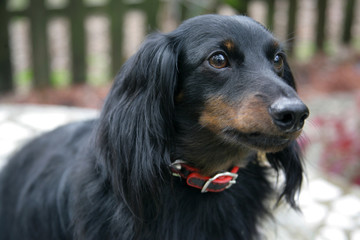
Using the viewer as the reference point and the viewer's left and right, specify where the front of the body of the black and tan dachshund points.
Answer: facing the viewer and to the right of the viewer

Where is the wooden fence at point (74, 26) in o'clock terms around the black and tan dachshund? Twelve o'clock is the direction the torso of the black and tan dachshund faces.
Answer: The wooden fence is roughly at 7 o'clock from the black and tan dachshund.
